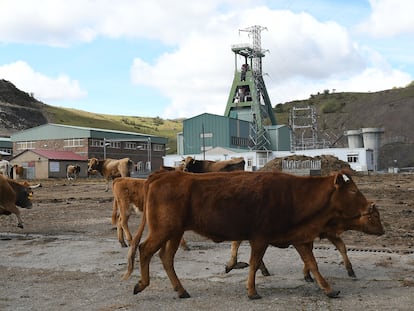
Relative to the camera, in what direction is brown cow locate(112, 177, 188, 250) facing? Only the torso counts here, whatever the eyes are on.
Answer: to the viewer's right

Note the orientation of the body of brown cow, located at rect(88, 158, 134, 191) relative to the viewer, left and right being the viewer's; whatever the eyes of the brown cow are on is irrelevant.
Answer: facing to the left of the viewer

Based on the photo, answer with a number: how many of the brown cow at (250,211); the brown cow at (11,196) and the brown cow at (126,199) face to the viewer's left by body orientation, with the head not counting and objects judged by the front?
0

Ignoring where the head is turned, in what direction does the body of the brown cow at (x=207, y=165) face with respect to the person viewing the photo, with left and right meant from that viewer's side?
facing to the left of the viewer

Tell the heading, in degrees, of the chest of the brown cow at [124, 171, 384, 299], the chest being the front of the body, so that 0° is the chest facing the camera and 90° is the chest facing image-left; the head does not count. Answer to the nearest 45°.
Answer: approximately 270°

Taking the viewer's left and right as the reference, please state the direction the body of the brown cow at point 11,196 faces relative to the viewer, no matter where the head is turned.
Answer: facing to the right of the viewer

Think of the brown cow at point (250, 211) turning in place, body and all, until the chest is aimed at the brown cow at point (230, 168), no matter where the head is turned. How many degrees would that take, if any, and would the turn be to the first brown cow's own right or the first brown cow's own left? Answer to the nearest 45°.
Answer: approximately 90° to the first brown cow's own left

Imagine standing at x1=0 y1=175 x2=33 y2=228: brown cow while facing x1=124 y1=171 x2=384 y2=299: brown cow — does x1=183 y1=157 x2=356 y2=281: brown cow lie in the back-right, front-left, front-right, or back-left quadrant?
front-left
